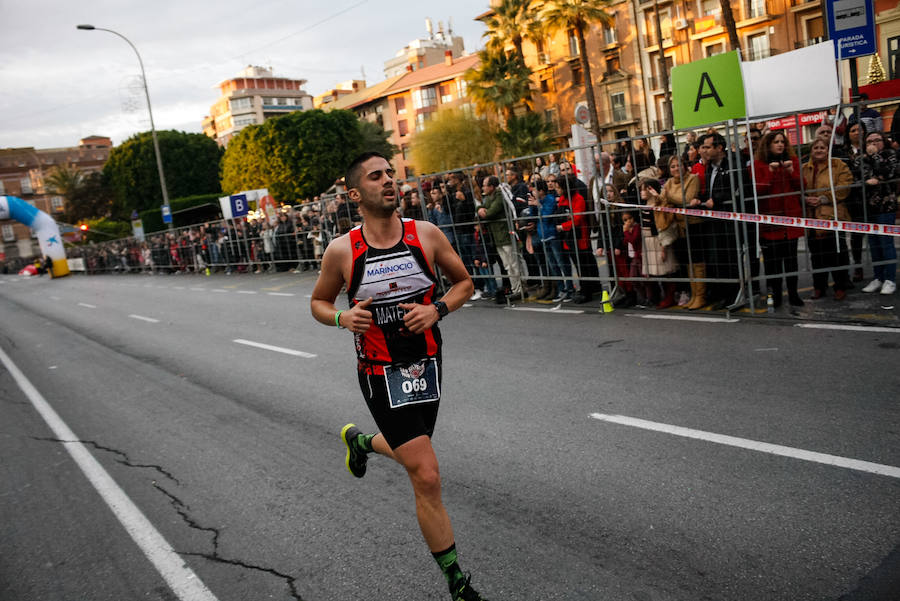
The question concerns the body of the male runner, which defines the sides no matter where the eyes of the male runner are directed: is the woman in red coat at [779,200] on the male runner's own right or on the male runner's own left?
on the male runner's own left

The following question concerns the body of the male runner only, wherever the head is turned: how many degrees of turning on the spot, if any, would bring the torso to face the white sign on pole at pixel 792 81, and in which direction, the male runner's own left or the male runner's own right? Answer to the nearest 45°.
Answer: approximately 90° to the male runner's own left

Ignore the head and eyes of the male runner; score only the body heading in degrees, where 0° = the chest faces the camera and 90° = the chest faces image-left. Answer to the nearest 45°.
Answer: approximately 315°

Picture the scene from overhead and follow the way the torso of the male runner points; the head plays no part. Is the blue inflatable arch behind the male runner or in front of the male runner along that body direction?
behind

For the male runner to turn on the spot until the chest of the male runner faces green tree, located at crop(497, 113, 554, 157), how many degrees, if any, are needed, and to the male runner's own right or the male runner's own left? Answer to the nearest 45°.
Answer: approximately 135° to the male runner's own left

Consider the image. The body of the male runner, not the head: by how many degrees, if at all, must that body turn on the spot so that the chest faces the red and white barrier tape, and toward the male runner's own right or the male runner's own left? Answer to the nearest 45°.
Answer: approximately 90° to the male runner's own left
